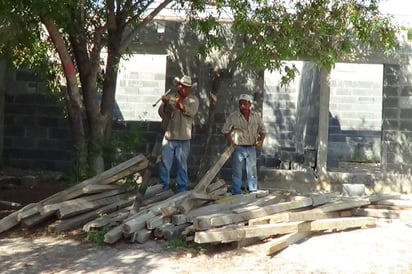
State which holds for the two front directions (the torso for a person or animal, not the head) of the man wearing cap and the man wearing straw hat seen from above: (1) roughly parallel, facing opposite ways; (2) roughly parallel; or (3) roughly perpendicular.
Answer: roughly parallel

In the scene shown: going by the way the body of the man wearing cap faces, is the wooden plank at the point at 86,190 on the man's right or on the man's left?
on the man's right

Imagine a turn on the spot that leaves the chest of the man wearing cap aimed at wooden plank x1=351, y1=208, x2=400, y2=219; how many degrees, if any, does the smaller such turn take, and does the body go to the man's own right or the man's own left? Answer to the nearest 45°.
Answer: approximately 45° to the man's own left

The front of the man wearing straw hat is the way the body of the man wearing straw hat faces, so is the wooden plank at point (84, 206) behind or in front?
in front

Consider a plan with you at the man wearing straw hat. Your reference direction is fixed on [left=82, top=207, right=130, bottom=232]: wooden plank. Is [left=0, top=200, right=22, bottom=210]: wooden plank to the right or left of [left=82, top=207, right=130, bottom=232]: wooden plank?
right

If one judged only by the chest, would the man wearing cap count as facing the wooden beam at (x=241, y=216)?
yes

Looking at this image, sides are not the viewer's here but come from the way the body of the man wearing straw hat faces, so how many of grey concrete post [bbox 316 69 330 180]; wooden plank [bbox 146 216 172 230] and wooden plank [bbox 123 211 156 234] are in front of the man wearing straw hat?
2

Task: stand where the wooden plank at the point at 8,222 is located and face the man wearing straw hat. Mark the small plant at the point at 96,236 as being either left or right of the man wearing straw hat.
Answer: right

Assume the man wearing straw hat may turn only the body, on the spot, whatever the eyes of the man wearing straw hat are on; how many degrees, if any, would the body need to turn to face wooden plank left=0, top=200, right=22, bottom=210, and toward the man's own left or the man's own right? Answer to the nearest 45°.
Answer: approximately 90° to the man's own right

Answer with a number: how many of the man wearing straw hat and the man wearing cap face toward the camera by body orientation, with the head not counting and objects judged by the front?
2

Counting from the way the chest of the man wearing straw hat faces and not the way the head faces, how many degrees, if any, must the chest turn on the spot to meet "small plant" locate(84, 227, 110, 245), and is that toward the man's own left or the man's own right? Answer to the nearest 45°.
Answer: approximately 45° to the man's own right

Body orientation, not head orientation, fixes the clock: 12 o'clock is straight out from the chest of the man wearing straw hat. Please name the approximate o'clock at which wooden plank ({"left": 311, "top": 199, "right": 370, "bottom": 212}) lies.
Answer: The wooden plank is roughly at 10 o'clock from the man wearing straw hat.

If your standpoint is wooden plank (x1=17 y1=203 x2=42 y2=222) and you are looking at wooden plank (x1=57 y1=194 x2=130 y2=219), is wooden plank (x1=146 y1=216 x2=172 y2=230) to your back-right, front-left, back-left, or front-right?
front-right

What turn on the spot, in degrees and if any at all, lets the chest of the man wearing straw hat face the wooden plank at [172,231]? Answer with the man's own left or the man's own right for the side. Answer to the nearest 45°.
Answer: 0° — they already face it

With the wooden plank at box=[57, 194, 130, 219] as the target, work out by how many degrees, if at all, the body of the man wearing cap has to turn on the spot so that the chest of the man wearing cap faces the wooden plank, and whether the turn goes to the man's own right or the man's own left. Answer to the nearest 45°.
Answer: approximately 45° to the man's own right

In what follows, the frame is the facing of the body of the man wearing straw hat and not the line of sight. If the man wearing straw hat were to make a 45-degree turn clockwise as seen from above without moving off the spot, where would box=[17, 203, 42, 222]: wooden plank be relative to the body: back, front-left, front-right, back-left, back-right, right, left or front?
front

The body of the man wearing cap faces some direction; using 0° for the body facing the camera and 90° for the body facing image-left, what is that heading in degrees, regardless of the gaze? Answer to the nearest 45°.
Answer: approximately 0°

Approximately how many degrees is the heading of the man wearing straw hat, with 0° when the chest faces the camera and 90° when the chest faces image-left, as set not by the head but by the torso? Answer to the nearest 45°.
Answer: approximately 0°

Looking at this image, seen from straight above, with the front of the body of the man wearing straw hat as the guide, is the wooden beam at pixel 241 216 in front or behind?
in front

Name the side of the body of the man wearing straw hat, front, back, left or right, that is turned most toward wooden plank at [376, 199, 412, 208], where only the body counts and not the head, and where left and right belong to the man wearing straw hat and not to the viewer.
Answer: left

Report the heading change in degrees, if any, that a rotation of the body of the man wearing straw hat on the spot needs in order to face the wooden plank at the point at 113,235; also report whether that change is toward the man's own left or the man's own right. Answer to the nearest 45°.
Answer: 0° — they already face it
